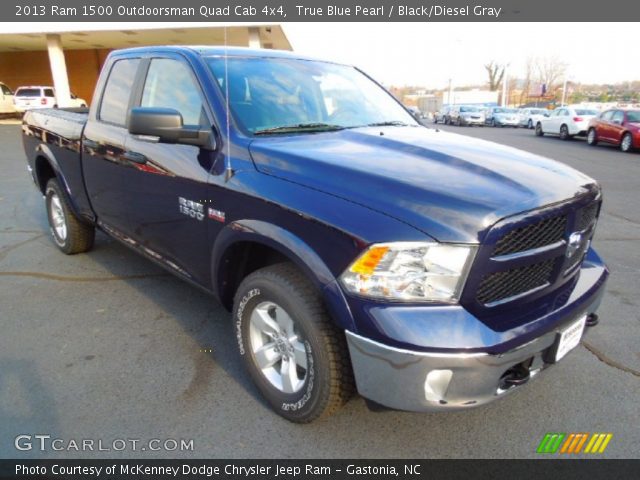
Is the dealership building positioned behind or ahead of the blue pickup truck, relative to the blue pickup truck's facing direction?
behind

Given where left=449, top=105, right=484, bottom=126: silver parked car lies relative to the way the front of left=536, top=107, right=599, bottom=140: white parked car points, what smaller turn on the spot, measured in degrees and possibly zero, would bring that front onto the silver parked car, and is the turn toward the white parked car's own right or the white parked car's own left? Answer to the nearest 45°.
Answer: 0° — it already faces it

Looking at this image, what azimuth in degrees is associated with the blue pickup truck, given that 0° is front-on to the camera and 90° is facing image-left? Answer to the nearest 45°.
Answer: approximately 315°

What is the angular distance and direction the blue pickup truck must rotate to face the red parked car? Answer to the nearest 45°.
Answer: approximately 90° to its left

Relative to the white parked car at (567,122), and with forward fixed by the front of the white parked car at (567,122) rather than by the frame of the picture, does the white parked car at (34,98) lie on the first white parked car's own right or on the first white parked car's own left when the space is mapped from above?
on the first white parked car's own left

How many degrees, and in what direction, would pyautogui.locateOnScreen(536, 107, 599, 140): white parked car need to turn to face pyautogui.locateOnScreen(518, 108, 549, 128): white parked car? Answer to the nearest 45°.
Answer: approximately 45° to its right

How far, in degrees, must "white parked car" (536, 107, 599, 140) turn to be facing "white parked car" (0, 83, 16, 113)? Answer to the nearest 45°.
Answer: approximately 45° to its left

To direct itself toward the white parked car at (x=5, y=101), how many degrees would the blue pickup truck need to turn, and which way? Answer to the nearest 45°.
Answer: approximately 180°

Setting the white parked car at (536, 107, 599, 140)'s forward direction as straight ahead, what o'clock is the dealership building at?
The dealership building is roughly at 10 o'clock from the white parked car.

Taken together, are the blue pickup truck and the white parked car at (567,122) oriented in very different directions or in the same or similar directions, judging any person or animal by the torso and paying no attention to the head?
very different directions

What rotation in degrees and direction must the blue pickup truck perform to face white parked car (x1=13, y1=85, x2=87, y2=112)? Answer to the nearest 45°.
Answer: approximately 180°

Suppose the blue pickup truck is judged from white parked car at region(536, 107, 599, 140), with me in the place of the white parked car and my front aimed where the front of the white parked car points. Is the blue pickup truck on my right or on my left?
on my left

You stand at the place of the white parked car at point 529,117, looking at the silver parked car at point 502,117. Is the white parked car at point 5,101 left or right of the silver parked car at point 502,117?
left

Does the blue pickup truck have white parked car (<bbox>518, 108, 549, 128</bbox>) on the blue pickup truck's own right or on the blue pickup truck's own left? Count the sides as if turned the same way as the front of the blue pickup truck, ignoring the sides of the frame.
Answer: on the blue pickup truck's own left

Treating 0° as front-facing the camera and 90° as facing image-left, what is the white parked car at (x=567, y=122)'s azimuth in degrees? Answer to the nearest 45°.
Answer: approximately 135°
